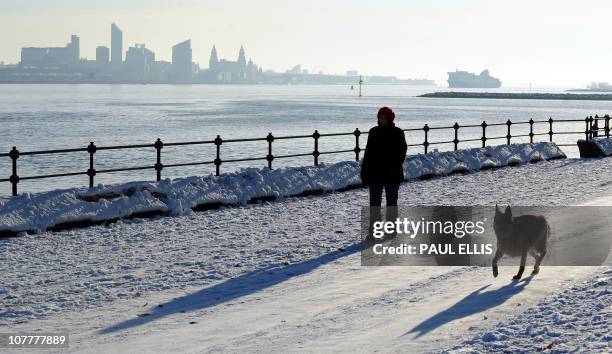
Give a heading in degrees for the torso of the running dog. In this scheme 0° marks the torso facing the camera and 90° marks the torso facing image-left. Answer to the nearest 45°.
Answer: approximately 45°

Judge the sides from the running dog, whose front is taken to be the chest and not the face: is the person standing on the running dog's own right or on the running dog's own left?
on the running dog's own right
